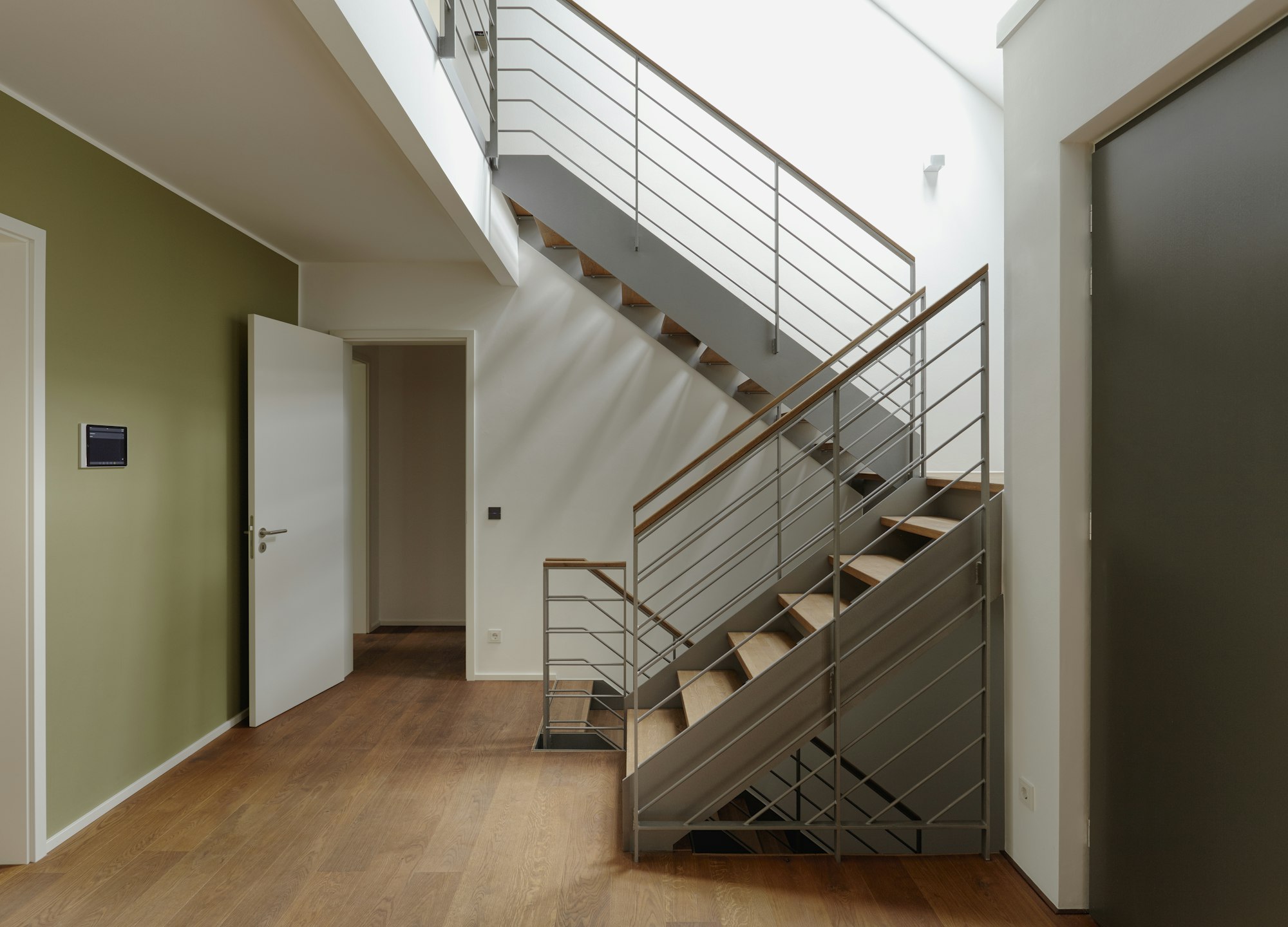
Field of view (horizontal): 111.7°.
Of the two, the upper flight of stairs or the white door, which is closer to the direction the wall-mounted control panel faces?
the upper flight of stairs

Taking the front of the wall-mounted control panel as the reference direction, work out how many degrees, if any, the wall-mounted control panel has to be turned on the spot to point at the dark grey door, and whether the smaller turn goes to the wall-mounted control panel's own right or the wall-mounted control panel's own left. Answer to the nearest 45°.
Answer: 0° — it already faces it

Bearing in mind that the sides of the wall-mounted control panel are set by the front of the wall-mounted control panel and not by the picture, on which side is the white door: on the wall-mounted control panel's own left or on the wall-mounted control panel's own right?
on the wall-mounted control panel's own left

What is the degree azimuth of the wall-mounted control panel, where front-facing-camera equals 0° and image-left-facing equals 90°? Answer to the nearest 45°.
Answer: approximately 315°

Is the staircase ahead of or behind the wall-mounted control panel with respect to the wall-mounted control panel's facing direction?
ahead

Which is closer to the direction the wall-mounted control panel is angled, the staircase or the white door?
the staircase
